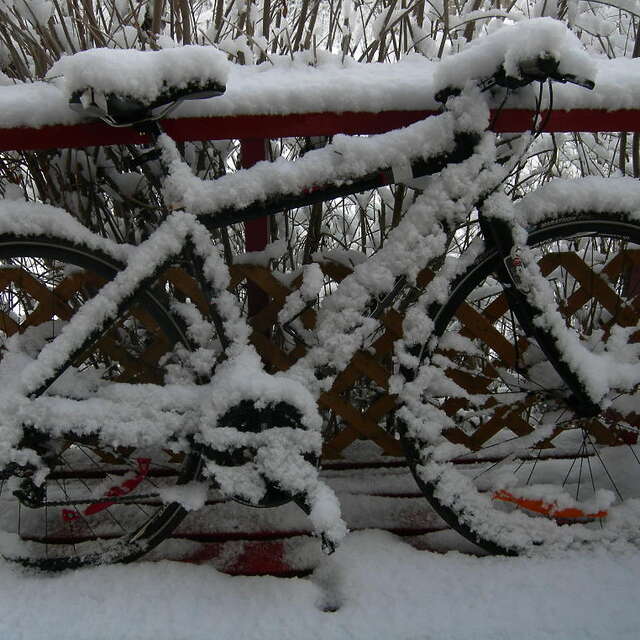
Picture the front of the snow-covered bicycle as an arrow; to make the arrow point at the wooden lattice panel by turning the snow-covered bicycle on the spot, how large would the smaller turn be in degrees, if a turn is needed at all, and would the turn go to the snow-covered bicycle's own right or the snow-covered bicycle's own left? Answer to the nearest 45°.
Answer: approximately 45° to the snow-covered bicycle's own left

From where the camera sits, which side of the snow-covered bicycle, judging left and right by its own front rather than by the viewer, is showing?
right
